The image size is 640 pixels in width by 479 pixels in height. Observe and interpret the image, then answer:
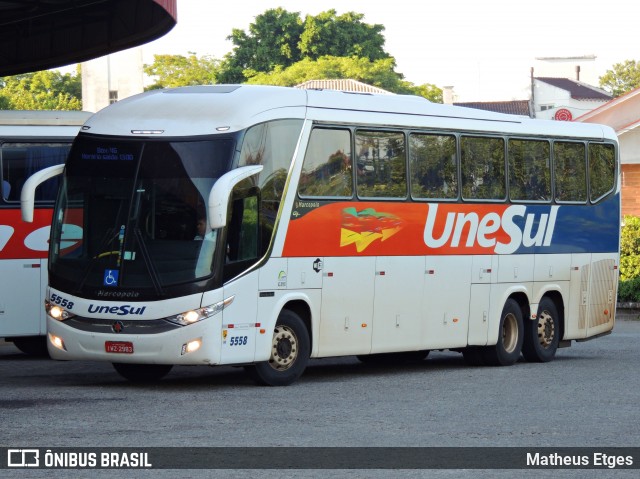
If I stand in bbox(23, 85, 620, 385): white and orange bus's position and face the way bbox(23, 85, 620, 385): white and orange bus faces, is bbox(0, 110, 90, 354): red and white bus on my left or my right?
on my right

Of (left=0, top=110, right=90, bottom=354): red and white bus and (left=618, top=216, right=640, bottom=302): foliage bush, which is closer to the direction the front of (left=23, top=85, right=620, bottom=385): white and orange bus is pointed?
the red and white bus

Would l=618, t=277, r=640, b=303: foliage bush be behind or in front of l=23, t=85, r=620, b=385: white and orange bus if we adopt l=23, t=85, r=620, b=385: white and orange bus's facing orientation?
behind

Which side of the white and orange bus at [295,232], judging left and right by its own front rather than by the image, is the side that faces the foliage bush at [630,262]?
back

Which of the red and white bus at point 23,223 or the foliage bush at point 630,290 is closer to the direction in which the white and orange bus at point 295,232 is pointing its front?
the red and white bus

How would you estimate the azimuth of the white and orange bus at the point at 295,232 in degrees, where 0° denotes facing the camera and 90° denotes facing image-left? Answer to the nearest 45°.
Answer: approximately 45°
